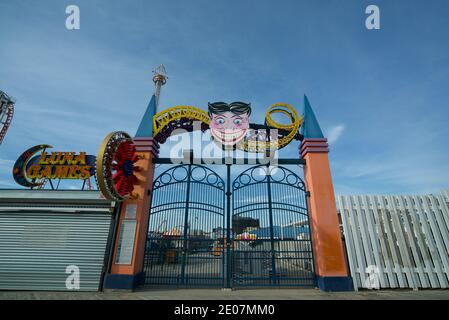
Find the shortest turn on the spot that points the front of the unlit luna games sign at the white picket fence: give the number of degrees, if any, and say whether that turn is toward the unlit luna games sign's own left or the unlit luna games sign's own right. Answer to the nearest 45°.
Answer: approximately 45° to the unlit luna games sign's own left

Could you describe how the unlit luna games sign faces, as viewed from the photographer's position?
facing the viewer
